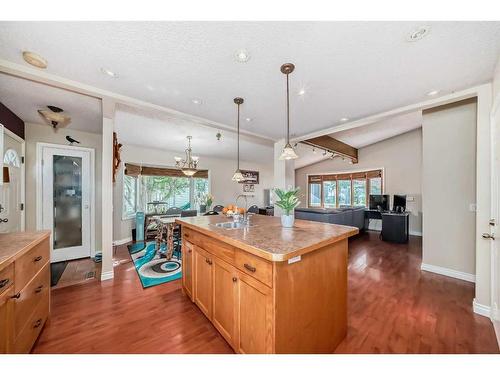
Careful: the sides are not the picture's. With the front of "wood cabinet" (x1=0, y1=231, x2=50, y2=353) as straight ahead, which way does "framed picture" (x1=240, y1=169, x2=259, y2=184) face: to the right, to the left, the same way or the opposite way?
to the right

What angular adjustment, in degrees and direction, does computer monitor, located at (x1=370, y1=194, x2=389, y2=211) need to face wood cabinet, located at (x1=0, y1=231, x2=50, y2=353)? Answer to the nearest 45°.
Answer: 0° — it already faces it

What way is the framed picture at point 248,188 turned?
toward the camera

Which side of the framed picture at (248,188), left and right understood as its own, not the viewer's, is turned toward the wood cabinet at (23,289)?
front

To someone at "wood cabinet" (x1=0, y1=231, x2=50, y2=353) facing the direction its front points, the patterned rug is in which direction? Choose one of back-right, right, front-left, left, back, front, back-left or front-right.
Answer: left

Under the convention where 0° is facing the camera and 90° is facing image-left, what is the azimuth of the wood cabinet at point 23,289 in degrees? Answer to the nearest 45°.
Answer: approximately 315°

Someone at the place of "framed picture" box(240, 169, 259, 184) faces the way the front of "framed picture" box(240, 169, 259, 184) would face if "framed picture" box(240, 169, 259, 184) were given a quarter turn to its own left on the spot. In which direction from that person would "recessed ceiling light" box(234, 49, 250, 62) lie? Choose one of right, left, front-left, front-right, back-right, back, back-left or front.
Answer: right

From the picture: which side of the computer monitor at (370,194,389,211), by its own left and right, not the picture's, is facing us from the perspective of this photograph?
front

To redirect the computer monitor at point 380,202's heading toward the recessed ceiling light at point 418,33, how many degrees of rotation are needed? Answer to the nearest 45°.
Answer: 0° — it already faces it

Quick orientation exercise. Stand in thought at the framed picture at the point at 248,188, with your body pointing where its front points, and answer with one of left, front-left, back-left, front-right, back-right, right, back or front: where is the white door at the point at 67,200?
front-right

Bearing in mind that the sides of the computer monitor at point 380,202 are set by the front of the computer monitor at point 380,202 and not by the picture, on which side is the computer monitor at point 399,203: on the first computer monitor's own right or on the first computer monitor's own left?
on the first computer monitor's own left

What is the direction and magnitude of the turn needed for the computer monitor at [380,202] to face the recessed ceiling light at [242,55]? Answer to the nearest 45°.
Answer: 0° — it already faces it

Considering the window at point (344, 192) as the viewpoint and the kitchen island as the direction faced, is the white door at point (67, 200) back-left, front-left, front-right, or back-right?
front-right

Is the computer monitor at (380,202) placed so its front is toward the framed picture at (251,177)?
no

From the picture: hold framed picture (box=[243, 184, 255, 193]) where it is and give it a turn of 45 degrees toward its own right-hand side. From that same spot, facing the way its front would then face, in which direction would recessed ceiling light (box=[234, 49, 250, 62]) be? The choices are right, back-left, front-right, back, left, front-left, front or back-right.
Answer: front-left
